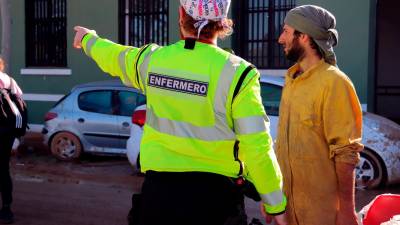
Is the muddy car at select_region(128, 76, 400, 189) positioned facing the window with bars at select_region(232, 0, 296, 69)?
no

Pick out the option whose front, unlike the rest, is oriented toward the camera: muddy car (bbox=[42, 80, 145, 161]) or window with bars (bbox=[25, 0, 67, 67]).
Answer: the window with bars

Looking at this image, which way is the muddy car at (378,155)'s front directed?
to the viewer's right

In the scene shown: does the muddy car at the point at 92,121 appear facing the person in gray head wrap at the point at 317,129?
no

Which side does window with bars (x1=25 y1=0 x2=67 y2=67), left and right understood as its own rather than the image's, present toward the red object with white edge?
front

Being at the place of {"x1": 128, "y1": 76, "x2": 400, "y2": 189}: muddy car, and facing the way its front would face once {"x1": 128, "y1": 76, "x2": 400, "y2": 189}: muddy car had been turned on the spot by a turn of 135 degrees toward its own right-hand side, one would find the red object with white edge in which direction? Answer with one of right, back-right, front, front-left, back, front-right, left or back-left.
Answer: front-left

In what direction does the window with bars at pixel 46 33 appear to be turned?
toward the camera

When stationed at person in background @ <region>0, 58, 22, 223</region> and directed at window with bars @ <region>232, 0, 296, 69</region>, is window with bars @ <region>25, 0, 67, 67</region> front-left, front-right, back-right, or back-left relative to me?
front-left

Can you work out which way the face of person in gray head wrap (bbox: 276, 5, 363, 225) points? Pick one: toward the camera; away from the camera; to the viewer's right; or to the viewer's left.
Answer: to the viewer's left

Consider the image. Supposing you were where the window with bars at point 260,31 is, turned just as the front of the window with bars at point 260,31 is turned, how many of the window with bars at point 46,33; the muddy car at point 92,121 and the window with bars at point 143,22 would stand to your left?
0

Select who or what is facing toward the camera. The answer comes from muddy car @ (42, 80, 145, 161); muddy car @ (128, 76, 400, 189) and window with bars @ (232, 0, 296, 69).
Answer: the window with bars

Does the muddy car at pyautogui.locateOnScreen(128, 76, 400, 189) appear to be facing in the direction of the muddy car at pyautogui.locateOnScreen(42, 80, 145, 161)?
no

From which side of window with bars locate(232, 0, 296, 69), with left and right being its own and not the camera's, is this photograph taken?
front

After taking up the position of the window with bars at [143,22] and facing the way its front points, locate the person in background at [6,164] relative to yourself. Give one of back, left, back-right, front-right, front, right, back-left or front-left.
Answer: front

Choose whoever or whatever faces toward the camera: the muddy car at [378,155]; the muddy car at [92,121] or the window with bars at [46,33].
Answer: the window with bars

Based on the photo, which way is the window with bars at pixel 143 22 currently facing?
toward the camera

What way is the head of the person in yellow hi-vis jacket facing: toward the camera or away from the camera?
away from the camera
